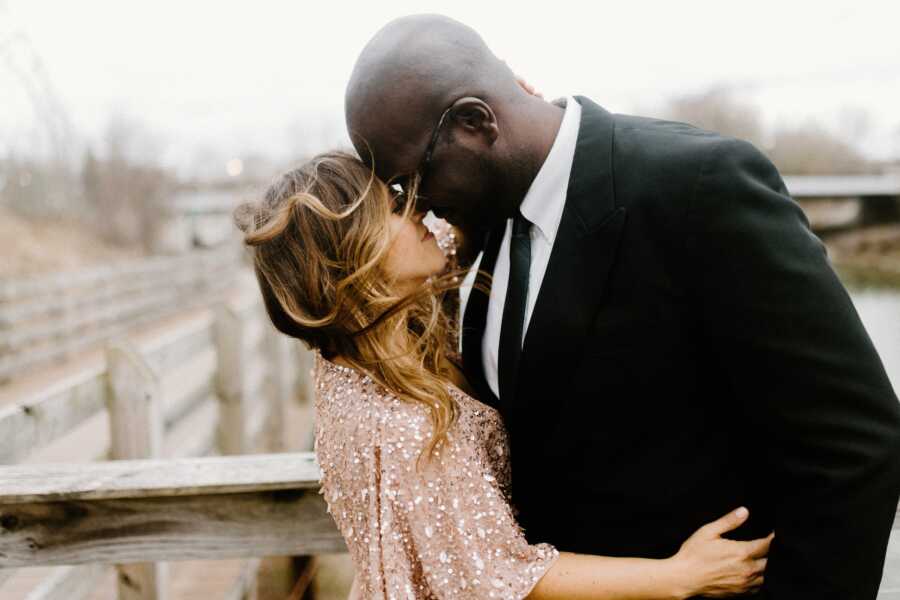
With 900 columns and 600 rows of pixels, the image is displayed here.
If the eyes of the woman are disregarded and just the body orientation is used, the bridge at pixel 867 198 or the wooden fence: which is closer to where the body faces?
the bridge

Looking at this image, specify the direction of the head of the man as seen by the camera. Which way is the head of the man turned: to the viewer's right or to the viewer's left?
to the viewer's left

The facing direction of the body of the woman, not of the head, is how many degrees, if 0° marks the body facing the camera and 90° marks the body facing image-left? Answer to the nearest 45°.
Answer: approximately 270°

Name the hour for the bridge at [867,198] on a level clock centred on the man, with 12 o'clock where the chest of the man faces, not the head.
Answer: The bridge is roughly at 5 o'clock from the man.

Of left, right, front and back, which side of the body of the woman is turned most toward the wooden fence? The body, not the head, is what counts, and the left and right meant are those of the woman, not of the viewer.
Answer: back

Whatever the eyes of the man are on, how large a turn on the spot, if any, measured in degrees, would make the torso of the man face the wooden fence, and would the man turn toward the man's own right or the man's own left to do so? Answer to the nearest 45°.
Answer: approximately 45° to the man's own right

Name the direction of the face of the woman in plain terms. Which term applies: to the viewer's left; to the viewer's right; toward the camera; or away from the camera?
to the viewer's right

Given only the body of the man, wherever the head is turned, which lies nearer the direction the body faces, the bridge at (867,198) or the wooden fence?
the wooden fence

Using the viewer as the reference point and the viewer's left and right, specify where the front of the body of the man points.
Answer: facing the viewer and to the left of the viewer
